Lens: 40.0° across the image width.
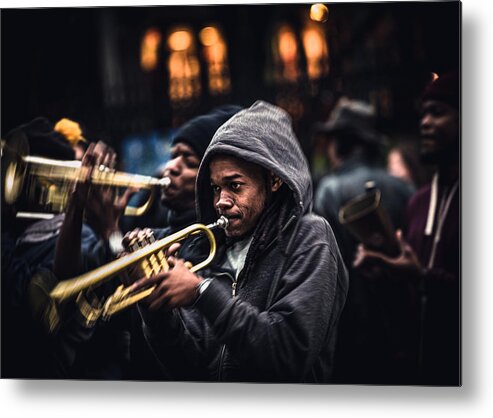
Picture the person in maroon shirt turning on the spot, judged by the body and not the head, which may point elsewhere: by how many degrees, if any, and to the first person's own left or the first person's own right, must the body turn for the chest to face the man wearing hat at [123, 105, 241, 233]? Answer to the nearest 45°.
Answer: approximately 45° to the first person's own right

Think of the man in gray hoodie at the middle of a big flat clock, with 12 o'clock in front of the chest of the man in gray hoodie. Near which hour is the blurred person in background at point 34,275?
The blurred person in background is roughly at 2 o'clock from the man in gray hoodie.

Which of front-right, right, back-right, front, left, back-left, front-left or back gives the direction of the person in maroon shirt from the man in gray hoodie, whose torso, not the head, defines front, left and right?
back-left

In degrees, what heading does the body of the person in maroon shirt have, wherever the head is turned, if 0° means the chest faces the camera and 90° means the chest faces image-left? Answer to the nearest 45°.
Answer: approximately 45°

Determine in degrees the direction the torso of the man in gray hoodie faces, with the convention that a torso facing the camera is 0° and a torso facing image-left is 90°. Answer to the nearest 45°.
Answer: approximately 45°

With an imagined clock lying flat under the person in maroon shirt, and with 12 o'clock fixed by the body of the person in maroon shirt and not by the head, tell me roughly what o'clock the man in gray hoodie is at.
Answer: The man in gray hoodie is roughly at 11 o'clock from the person in maroon shirt.
